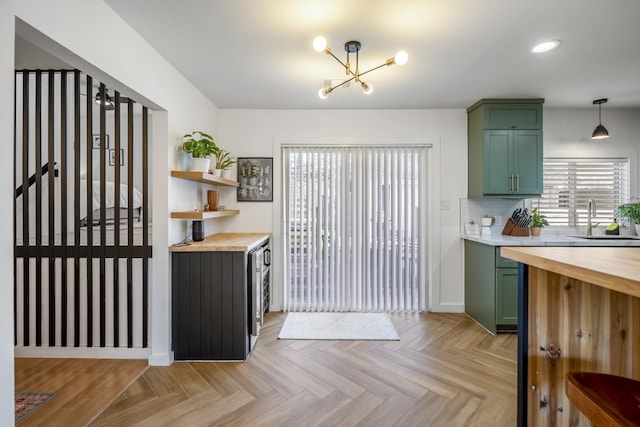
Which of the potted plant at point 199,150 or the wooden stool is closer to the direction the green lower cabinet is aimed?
the wooden stool

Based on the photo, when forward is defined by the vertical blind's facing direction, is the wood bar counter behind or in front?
in front

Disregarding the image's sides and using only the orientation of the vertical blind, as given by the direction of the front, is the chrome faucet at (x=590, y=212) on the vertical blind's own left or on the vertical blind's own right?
on the vertical blind's own left

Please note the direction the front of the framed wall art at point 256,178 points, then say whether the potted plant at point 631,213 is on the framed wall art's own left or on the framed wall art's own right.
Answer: on the framed wall art's own left

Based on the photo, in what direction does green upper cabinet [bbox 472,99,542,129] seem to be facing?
toward the camera

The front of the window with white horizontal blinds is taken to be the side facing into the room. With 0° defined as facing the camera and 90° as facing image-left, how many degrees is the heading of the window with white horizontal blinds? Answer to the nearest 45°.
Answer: approximately 0°

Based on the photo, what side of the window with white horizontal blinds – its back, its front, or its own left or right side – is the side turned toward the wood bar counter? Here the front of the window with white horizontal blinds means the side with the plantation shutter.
front

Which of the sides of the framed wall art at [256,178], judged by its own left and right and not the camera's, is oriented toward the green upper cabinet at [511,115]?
left

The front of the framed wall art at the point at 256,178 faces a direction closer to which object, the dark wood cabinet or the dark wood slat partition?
the dark wood cabinet

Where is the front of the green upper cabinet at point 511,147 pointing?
toward the camera
